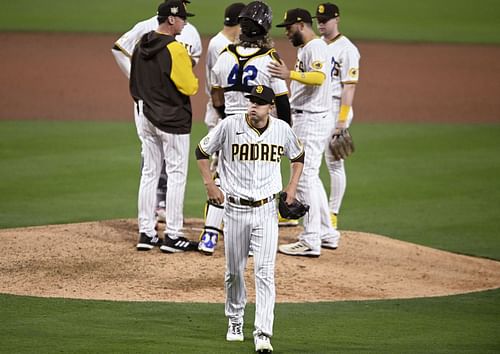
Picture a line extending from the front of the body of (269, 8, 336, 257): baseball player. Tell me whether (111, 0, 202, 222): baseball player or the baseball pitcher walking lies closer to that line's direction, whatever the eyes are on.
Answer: the baseball player

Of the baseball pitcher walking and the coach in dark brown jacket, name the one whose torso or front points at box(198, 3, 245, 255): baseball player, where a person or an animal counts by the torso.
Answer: the coach in dark brown jacket

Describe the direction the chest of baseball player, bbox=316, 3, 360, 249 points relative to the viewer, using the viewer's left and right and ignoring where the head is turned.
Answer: facing the viewer and to the left of the viewer

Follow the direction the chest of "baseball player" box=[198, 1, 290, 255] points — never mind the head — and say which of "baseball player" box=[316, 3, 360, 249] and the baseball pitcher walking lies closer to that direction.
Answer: the baseball player

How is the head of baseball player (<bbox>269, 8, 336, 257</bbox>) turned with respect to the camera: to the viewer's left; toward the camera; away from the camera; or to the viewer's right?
to the viewer's left

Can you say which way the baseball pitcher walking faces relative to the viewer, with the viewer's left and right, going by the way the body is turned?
facing the viewer

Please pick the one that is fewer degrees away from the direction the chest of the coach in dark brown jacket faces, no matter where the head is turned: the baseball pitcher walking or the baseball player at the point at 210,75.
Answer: the baseball player

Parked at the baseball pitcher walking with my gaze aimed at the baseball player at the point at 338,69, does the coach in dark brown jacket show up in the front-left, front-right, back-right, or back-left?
front-left

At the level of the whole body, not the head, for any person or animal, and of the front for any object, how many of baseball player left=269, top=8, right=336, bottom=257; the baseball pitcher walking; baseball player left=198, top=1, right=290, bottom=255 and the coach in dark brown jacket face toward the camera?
1

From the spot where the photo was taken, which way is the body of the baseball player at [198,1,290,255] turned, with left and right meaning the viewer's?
facing away from the viewer

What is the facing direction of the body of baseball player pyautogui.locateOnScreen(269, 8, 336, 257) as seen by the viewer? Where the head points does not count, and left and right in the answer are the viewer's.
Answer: facing to the left of the viewer

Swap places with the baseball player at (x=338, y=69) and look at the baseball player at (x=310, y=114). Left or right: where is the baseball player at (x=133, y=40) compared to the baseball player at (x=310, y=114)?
right

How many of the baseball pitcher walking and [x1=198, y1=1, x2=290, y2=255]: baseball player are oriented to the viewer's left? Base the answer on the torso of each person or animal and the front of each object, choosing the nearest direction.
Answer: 0

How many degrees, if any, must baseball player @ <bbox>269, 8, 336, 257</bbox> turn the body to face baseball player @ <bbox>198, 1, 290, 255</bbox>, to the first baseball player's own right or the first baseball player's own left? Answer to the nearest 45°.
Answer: approximately 45° to the first baseball player's own left

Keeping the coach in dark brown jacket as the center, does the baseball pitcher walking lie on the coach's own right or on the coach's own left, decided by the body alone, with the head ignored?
on the coach's own right

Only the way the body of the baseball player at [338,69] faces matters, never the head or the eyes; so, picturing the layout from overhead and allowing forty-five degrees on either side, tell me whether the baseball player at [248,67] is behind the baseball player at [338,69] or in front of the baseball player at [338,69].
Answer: in front

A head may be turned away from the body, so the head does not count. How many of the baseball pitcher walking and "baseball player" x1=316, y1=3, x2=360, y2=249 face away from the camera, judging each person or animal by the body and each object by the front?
0

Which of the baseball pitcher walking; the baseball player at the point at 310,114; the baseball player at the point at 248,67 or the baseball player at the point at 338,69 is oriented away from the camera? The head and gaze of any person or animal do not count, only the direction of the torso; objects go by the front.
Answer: the baseball player at the point at 248,67

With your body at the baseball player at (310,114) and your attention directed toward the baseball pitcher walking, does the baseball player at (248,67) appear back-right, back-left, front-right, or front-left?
front-right

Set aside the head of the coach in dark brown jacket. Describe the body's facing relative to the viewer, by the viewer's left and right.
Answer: facing away from the viewer and to the right of the viewer
